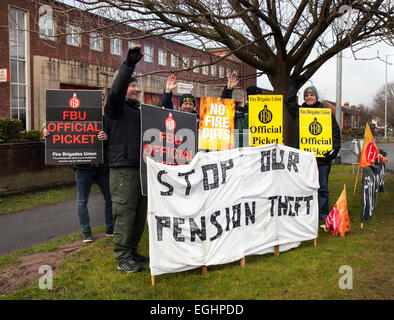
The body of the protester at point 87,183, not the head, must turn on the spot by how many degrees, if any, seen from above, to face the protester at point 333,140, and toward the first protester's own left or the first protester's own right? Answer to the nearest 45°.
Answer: approximately 90° to the first protester's own left

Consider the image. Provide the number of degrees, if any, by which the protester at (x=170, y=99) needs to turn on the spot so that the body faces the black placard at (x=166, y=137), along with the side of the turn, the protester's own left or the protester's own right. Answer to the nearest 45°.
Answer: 0° — they already face it

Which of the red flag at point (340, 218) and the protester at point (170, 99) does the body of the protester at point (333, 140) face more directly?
the red flag
